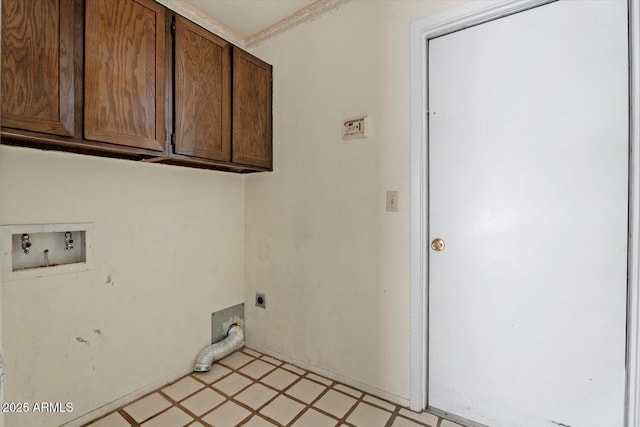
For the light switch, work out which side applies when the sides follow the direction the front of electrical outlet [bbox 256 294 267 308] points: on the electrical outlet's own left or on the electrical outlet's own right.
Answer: on the electrical outlet's own left

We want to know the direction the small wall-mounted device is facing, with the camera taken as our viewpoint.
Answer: facing the viewer and to the left of the viewer

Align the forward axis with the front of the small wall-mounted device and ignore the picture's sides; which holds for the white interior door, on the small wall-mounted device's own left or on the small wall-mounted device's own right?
on the small wall-mounted device's own left

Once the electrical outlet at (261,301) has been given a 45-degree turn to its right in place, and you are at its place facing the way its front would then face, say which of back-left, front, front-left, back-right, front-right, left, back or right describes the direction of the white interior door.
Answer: back-left

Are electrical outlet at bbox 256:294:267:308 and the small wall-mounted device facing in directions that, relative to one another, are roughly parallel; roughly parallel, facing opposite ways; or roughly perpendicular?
roughly parallel

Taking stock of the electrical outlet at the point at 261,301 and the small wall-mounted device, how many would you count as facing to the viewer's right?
0
